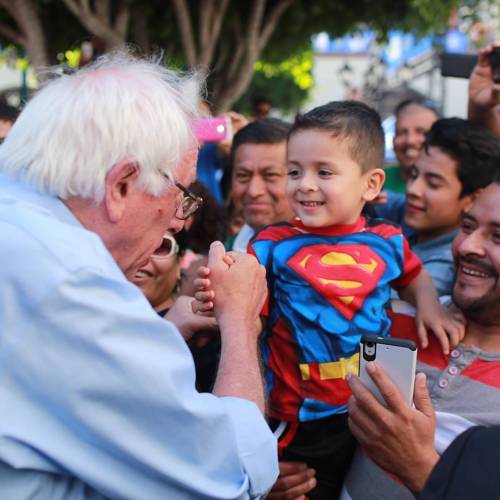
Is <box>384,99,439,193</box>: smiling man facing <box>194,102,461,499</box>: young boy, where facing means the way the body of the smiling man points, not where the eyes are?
yes

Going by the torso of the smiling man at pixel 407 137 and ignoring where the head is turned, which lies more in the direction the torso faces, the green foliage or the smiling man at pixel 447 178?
the smiling man

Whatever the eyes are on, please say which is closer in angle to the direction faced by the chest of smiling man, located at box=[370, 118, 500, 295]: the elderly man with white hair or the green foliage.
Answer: the elderly man with white hair

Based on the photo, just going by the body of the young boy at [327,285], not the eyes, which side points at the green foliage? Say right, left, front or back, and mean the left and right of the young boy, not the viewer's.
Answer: back

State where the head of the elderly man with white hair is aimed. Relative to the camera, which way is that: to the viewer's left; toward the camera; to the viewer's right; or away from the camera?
to the viewer's right

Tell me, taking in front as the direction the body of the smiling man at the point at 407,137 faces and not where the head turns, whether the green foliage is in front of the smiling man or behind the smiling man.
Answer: behind

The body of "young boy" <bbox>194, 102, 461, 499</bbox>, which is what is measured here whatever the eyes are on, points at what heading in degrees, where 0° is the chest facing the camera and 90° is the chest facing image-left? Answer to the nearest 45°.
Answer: approximately 0°

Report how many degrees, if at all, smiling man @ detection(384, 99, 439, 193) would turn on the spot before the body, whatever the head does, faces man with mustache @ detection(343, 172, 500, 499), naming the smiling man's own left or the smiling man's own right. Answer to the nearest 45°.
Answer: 0° — they already face them

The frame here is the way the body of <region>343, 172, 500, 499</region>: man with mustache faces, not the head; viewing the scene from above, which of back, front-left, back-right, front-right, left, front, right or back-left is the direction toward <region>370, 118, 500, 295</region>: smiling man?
back-right

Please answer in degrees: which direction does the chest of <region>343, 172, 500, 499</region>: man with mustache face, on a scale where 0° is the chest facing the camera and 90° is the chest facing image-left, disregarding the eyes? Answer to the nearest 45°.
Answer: approximately 45°

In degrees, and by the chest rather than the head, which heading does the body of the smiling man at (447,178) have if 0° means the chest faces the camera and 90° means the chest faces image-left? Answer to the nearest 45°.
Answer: approximately 45°

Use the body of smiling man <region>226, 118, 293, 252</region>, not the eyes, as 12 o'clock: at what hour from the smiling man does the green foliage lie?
The green foliage is roughly at 6 o'clock from the smiling man.
